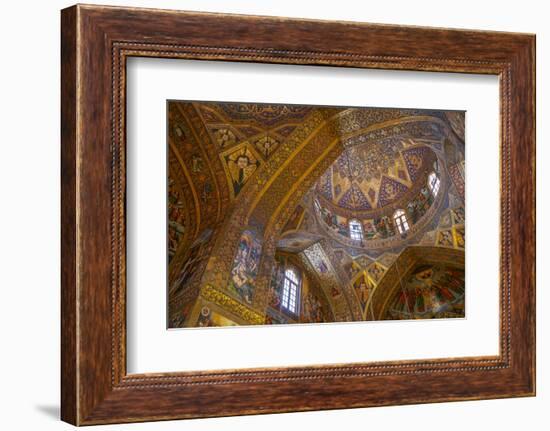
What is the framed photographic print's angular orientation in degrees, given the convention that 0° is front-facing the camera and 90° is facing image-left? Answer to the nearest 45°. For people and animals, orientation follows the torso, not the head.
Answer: approximately 315°
